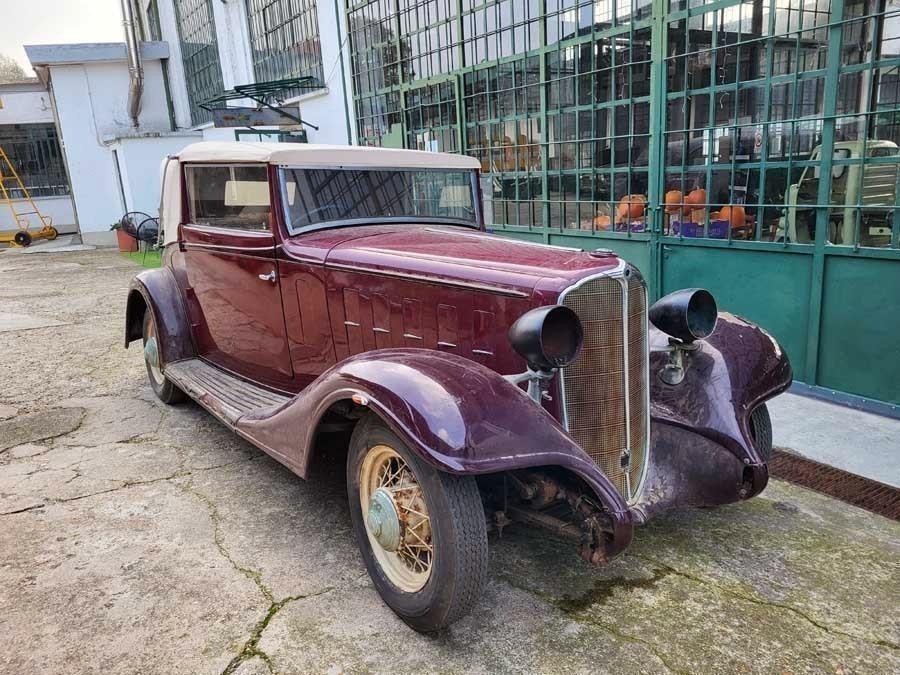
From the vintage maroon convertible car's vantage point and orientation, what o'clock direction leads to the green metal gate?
The green metal gate is roughly at 9 o'clock from the vintage maroon convertible car.

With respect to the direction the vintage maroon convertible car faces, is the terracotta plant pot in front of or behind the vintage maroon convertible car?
behind

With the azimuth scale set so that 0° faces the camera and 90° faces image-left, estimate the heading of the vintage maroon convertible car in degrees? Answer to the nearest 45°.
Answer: approximately 315°

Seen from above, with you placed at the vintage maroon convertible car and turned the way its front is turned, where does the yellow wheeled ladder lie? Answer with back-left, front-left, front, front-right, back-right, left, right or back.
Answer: back
